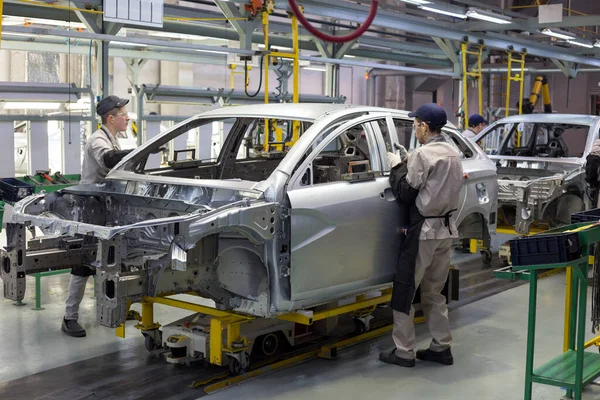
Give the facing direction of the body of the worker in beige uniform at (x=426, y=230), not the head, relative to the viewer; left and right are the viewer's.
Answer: facing away from the viewer and to the left of the viewer

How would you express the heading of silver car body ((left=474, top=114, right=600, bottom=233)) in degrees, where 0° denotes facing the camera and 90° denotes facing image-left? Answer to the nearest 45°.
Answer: approximately 45°

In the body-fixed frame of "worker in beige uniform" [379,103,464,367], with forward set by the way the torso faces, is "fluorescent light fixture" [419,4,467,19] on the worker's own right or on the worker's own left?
on the worker's own right

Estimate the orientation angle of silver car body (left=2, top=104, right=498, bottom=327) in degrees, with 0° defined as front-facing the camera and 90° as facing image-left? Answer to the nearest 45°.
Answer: approximately 45°

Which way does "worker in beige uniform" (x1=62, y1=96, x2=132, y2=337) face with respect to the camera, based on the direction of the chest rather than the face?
to the viewer's right

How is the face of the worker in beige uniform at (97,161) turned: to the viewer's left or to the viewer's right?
to the viewer's right

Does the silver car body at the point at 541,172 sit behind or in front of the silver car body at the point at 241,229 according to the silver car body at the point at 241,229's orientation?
behind

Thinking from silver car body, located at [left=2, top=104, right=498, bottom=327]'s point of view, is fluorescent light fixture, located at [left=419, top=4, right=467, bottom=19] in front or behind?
behind

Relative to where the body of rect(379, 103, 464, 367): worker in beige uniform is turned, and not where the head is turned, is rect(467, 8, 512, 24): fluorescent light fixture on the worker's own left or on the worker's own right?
on the worker's own right

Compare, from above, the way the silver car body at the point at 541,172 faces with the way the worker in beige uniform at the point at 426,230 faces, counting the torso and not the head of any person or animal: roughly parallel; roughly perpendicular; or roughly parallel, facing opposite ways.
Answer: roughly perpendicular

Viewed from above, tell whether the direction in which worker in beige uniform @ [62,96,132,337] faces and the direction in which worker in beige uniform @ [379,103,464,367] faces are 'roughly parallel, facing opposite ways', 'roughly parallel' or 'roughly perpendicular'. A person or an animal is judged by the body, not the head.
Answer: roughly perpendicular

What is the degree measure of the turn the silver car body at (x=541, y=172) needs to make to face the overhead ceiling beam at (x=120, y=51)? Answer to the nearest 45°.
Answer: approximately 45° to its right

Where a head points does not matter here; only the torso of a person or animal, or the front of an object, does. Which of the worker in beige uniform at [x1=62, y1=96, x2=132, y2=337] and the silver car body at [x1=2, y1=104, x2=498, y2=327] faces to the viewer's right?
the worker in beige uniform
